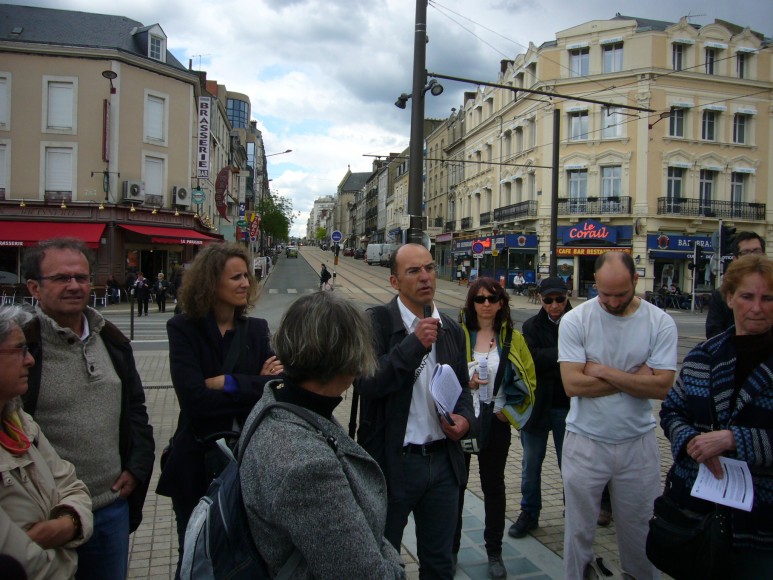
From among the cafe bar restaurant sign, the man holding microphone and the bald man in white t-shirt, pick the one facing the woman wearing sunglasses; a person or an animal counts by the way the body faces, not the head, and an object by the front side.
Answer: the cafe bar restaurant sign

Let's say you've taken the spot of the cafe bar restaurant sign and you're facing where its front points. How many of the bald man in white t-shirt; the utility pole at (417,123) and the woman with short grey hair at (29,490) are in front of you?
3

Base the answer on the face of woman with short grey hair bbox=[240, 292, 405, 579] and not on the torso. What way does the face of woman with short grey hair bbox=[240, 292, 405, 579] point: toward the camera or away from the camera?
away from the camera

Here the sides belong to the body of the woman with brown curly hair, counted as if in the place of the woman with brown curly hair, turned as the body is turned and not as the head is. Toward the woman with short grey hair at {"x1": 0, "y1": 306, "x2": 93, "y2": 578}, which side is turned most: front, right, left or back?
right

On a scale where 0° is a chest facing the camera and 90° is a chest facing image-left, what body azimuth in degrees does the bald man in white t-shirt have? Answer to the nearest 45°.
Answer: approximately 0°

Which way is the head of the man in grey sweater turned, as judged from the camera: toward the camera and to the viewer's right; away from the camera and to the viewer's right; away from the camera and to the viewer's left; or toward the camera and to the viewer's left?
toward the camera and to the viewer's right

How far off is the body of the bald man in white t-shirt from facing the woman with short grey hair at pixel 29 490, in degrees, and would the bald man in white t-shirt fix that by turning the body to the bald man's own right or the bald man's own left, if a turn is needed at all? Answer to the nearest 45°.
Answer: approximately 45° to the bald man's own right
